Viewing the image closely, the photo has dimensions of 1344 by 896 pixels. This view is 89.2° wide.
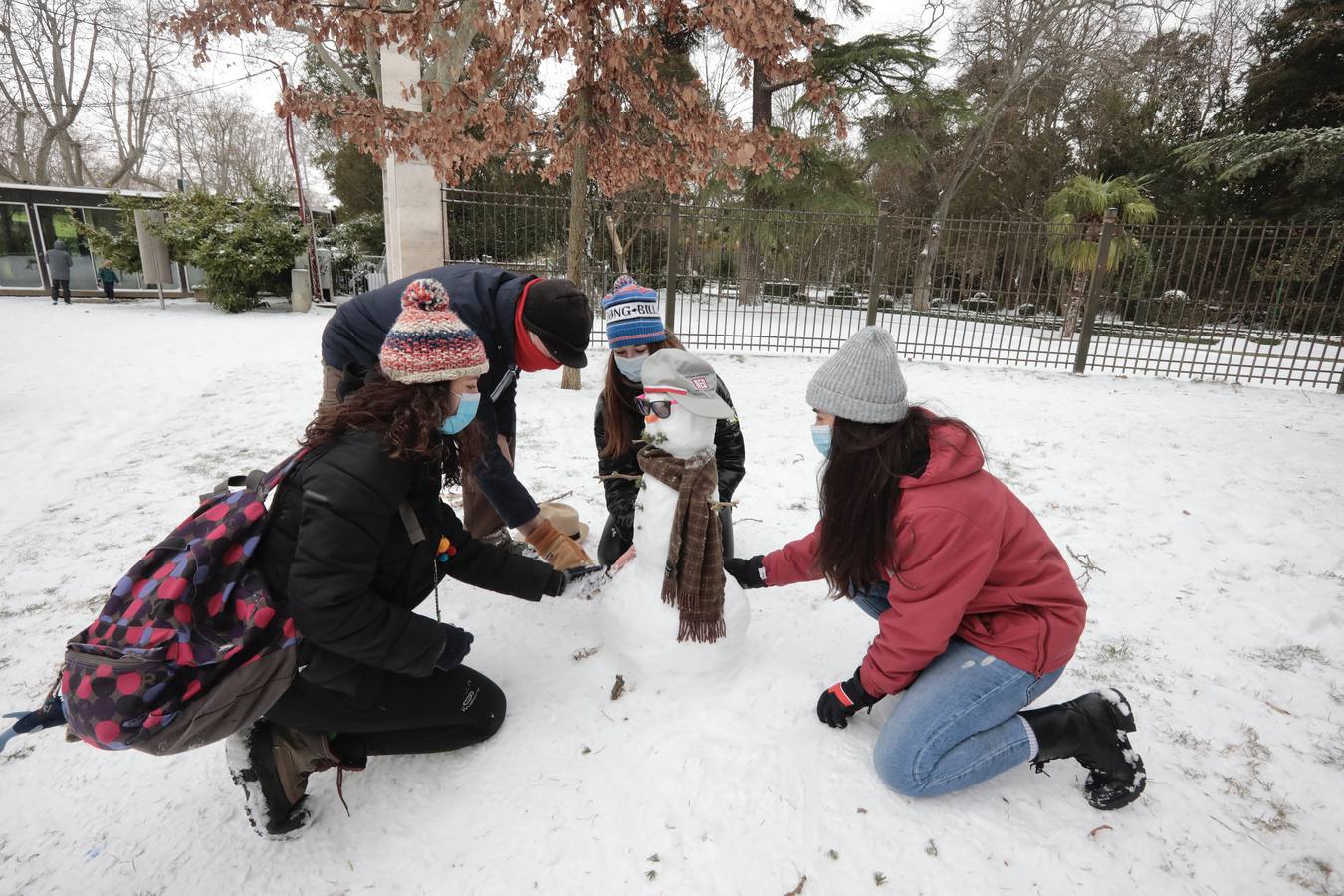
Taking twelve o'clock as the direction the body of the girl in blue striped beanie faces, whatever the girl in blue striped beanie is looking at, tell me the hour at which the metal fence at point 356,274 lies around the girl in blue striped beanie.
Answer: The metal fence is roughly at 5 o'clock from the girl in blue striped beanie.

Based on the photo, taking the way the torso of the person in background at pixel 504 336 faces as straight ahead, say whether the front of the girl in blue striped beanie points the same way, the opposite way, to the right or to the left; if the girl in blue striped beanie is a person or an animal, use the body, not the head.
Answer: to the right

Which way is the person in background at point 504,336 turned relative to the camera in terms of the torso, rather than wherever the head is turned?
to the viewer's right

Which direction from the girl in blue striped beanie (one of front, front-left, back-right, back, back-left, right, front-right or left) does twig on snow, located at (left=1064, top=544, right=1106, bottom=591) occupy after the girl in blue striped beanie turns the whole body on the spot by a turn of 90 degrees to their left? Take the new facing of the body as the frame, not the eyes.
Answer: front

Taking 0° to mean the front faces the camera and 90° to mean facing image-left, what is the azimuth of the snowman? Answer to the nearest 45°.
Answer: approximately 45°

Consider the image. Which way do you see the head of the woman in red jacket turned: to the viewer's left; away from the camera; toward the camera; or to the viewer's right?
to the viewer's left

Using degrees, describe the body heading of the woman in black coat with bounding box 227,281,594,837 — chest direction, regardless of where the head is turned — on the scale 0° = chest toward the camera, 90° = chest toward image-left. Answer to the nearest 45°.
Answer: approximately 270°

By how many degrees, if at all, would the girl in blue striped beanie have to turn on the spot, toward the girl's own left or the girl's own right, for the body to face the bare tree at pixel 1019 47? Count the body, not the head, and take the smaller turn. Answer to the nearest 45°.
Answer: approximately 135° to the girl's own left

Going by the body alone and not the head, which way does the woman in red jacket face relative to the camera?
to the viewer's left

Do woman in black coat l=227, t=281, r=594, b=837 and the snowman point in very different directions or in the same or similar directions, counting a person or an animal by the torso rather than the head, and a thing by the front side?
very different directions

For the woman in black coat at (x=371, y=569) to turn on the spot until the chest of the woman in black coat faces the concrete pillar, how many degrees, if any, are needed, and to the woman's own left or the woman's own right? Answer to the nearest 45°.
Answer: approximately 90° to the woman's own left

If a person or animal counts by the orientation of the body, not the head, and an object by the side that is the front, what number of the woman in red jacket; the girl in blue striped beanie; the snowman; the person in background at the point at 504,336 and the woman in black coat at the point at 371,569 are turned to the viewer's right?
2
